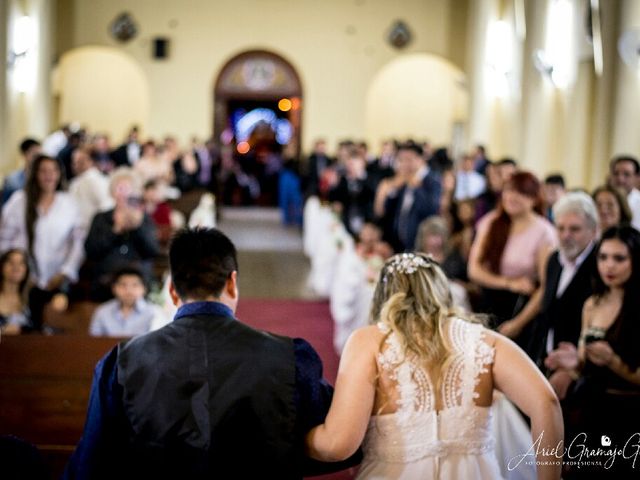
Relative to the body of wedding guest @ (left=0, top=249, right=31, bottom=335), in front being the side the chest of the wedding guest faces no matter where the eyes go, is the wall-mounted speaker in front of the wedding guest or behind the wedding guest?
behind

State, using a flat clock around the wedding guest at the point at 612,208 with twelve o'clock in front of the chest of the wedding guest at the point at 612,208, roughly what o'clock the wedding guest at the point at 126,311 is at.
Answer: the wedding guest at the point at 126,311 is roughly at 1 o'clock from the wedding guest at the point at 612,208.

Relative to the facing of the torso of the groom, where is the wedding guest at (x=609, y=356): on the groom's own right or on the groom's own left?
on the groom's own right

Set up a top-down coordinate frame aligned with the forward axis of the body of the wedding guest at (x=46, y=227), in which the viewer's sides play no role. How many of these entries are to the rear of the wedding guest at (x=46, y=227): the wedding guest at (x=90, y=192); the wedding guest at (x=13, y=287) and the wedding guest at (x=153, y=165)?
2

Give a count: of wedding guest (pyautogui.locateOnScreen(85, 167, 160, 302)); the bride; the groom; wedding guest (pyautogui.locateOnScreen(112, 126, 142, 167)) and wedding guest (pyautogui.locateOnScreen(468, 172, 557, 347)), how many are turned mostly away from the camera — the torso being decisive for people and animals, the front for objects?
2

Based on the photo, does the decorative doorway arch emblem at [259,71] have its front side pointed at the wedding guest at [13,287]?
yes

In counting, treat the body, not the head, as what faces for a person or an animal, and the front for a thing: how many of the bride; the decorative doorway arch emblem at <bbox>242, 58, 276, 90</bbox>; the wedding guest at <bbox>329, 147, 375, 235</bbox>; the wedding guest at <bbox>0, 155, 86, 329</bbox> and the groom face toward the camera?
3

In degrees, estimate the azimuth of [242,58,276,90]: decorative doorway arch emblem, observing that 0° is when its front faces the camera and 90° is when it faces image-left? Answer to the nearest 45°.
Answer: approximately 0°

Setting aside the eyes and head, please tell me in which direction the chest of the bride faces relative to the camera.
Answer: away from the camera

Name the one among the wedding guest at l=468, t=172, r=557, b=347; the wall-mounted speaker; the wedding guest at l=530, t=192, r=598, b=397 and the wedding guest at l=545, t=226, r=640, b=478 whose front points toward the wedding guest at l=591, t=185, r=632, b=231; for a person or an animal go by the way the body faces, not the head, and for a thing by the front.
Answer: the wall-mounted speaker

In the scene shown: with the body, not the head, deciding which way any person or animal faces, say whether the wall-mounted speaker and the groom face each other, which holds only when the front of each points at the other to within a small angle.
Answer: yes

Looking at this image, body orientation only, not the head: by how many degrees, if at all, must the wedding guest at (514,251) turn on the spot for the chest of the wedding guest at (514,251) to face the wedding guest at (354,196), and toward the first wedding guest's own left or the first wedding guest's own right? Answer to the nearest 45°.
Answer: approximately 135° to the first wedding guest's own right

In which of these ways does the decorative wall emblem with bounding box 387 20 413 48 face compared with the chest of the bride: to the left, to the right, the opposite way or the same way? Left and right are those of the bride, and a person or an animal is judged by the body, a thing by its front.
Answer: the opposite way

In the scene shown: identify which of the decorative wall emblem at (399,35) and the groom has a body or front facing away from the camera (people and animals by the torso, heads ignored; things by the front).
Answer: the groom

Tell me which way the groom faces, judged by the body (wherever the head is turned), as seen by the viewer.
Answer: away from the camera
